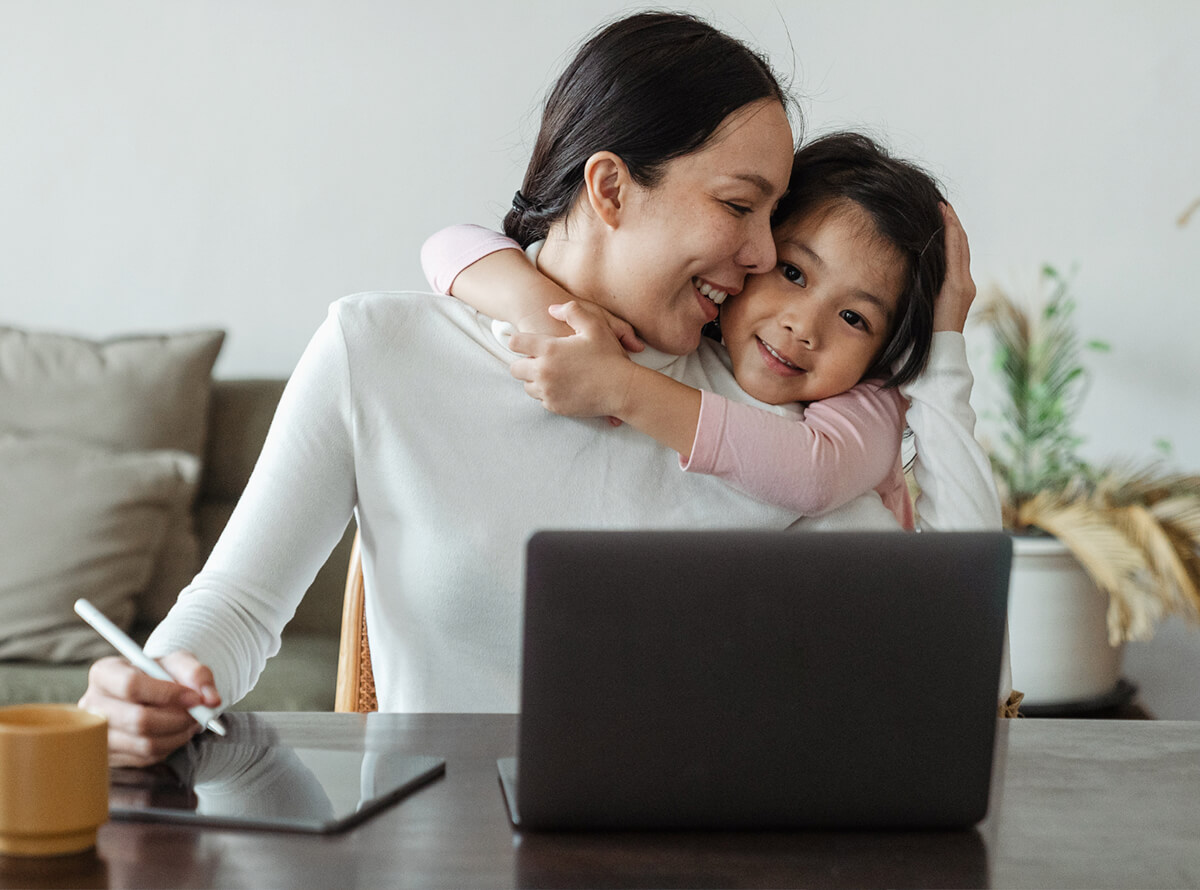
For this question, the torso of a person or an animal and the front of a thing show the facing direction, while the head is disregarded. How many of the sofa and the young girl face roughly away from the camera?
0

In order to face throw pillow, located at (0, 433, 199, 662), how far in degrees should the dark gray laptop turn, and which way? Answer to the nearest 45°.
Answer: approximately 45° to its left

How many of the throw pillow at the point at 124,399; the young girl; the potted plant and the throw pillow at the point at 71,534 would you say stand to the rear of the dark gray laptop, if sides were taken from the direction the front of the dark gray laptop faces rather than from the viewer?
0

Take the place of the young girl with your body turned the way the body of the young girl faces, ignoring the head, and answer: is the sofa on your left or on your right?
on your right

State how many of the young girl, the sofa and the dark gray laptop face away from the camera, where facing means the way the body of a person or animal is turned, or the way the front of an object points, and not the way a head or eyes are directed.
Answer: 1

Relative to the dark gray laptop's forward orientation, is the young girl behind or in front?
in front

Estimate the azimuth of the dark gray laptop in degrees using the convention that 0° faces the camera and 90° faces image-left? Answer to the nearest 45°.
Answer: approximately 180°

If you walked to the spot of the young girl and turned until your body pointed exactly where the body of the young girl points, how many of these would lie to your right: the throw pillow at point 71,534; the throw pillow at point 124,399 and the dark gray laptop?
2

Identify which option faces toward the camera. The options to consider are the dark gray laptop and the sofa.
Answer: the sofa

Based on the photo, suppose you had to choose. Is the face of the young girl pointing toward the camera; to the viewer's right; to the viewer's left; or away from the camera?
toward the camera

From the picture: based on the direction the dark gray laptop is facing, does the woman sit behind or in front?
in front

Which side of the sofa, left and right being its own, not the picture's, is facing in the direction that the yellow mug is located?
front

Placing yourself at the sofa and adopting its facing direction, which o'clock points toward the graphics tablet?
The graphics tablet is roughly at 12 o'clock from the sofa.

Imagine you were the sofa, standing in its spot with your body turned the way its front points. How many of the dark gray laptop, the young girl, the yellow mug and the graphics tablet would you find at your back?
0

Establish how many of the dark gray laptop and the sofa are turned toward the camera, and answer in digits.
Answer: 1

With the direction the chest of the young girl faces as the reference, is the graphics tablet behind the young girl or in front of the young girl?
in front

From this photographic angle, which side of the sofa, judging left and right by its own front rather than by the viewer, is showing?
front
